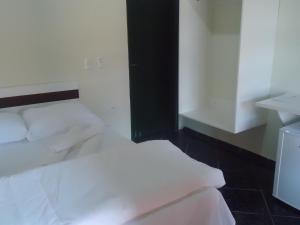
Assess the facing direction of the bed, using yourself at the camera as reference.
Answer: facing the viewer and to the right of the viewer

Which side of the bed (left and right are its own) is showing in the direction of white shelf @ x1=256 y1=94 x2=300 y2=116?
left

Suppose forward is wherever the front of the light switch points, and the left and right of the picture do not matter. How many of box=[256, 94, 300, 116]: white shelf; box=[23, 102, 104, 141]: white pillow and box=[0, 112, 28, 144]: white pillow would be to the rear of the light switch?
0

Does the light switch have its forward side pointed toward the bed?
yes

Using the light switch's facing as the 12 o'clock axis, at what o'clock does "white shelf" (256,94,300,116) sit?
The white shelf is roughly at 10 o'clock from the light switch.

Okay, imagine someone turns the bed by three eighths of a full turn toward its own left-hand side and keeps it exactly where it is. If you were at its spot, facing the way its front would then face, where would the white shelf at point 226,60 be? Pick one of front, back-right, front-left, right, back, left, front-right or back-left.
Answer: front-right

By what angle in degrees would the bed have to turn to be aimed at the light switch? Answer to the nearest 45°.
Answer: approximately 135° to its left

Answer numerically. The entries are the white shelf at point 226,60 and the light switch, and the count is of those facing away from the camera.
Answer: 0

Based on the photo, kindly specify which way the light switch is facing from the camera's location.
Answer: facing the viewer

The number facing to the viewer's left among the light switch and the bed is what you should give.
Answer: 0

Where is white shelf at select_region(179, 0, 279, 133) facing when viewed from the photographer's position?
facing the viewer and to the left of the viewer

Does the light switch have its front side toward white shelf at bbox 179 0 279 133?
no
